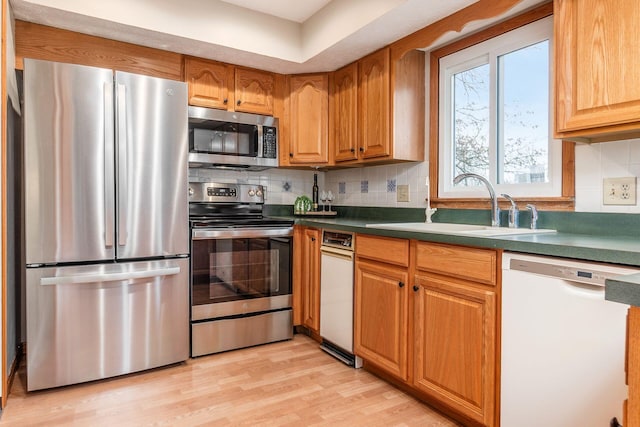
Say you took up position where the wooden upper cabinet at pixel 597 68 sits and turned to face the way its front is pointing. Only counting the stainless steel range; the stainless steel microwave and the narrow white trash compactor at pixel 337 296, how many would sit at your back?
0

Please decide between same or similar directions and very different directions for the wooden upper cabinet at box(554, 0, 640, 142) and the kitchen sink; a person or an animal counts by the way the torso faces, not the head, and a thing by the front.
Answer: same or similar directions

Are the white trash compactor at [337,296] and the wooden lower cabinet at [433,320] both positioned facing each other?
no

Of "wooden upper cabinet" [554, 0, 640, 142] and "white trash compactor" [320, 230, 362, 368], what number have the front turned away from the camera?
0

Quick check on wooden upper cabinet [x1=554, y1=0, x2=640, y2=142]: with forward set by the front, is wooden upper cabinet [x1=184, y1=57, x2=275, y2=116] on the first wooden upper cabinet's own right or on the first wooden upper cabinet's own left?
on the first wooden upper cabinet's own right

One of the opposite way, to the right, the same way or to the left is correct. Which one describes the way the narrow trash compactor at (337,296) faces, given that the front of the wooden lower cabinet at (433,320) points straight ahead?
the same way

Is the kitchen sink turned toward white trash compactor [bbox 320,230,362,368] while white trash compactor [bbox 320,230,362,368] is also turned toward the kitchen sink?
no

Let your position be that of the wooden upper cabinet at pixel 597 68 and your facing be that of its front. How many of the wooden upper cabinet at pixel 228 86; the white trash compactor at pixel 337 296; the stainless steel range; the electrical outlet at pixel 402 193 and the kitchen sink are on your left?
0

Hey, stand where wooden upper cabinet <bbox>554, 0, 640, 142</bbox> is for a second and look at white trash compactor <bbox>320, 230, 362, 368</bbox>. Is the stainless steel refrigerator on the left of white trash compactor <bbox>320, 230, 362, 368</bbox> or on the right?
left

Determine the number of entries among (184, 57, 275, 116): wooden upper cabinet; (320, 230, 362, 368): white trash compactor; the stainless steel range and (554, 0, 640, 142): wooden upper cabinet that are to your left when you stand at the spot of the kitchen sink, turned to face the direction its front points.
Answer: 1

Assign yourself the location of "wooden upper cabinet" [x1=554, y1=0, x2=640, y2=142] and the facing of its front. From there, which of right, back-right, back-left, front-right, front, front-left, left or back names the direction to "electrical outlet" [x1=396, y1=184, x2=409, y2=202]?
right

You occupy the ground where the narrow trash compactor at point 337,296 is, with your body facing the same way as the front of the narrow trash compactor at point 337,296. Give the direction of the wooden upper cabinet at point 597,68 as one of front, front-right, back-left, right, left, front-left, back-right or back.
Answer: left

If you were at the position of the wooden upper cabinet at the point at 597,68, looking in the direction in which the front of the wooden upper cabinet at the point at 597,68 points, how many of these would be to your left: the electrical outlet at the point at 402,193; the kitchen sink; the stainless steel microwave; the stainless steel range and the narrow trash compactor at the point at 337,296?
0

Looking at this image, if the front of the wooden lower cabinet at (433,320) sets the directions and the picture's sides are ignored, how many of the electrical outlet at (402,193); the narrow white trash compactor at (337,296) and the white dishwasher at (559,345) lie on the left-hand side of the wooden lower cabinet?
1

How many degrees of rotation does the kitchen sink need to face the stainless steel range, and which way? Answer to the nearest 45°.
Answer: approximately 45° to its right

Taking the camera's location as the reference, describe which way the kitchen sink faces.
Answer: facing the viewer and to the left of the viewer

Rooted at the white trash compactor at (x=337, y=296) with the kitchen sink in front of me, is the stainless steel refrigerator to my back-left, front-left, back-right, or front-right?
back-right

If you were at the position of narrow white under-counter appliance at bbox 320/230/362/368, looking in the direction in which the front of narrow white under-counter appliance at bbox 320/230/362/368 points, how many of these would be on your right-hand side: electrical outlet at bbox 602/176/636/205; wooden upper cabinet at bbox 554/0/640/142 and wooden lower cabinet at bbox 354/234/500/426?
0

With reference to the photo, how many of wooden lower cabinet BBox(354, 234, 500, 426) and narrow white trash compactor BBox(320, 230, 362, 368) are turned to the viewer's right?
0
